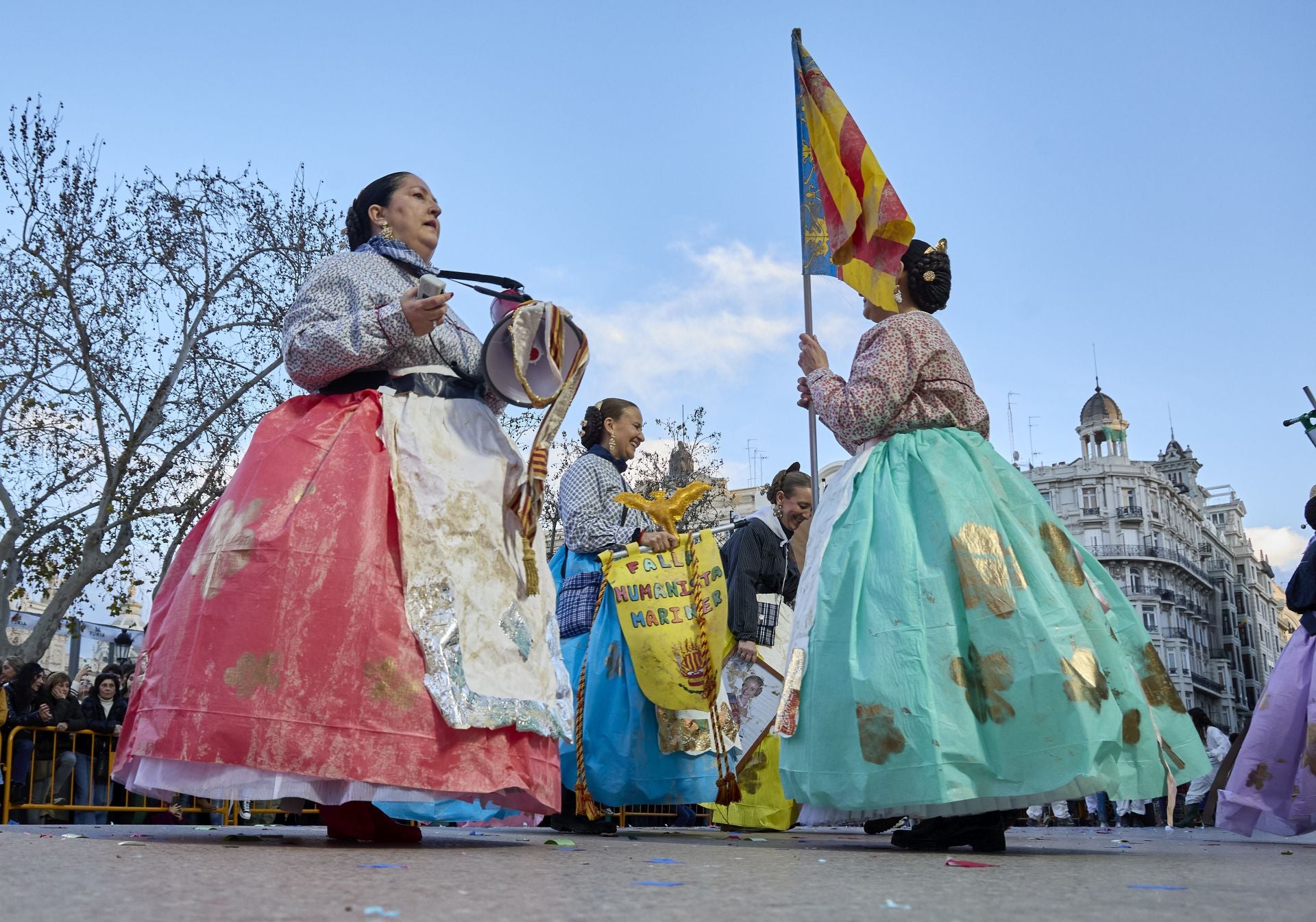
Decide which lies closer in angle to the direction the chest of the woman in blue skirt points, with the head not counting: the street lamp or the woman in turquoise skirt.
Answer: the woman in turquoise skirt

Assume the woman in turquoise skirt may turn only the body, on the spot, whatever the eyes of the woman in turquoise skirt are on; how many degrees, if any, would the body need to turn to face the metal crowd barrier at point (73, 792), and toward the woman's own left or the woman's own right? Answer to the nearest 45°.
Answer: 0° — they already face it

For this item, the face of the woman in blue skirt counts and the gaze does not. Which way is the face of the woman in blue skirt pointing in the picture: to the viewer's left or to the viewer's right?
to the viewer's right

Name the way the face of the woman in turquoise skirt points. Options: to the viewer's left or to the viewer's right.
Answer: to the viewer's left

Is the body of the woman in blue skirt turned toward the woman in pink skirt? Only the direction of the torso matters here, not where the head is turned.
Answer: no

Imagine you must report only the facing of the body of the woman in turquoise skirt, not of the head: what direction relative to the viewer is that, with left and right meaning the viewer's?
facing away from the viewer and to the left of the viewer

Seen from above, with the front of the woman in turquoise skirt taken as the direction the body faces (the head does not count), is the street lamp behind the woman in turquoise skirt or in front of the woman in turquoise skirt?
in front

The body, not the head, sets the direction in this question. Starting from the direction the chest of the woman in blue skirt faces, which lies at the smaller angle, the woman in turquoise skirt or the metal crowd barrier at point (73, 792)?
the woman in turquoise skirt

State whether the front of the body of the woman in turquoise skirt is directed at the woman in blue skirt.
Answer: yes

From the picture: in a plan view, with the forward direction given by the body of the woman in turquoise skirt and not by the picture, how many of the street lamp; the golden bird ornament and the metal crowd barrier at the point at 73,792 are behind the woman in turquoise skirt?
0
